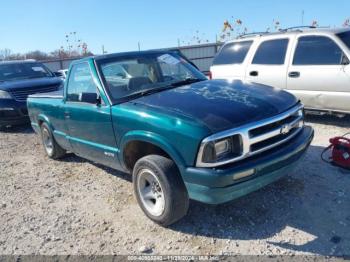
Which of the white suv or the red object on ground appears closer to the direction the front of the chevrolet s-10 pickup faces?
the red object on ground

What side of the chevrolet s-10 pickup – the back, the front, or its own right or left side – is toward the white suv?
left

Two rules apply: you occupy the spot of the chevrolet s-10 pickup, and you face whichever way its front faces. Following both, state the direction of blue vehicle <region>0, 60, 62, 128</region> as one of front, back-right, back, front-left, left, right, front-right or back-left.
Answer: back

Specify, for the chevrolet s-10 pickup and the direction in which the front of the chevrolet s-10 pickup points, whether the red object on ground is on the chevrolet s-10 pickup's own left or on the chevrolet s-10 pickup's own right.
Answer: on the chevrolet s-10 pickup's own left

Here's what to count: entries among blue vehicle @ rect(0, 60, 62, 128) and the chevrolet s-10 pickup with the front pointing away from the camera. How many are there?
0
